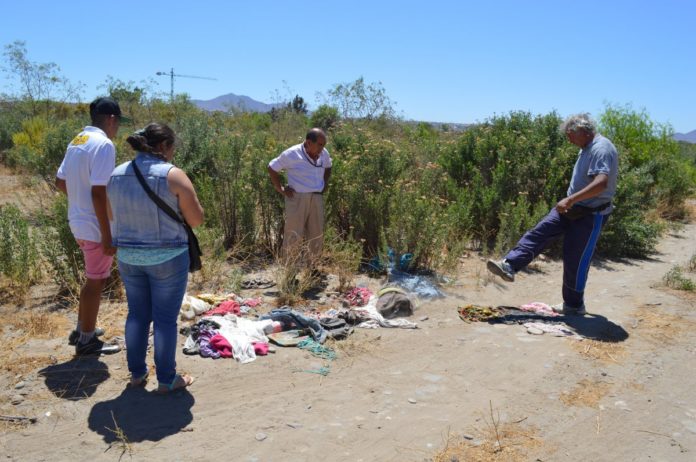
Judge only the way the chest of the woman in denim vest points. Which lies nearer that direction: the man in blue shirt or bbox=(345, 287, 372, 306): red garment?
the red garment

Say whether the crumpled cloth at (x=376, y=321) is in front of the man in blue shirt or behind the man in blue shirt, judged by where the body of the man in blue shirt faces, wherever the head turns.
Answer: in front

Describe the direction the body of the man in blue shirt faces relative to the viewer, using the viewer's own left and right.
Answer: facing to the left of the viewer

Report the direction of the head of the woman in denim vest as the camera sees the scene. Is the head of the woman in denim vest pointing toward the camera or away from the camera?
away from the camera

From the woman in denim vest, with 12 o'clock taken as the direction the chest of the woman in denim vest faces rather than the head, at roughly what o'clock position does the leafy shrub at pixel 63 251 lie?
The leafy shrub is roughly at 10 o'clock from the woman in denim vest.

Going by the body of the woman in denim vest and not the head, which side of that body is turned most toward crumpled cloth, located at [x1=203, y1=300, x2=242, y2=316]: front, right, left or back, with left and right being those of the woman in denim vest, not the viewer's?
front

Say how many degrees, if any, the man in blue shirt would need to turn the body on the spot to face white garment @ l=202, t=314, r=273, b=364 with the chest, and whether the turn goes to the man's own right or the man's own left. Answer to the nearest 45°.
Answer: approximately 45° to the man's own left

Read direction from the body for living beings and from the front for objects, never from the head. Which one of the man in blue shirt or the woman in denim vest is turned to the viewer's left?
the man in blue shirt

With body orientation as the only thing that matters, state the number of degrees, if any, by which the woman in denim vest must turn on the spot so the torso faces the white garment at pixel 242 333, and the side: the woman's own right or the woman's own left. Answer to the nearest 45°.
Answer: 0° — they already face it

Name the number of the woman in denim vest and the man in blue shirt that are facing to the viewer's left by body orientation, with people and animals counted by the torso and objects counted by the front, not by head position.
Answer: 1

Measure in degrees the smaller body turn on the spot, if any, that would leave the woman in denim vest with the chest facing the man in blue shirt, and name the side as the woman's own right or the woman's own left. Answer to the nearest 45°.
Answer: approximately 45° to the woman's own right

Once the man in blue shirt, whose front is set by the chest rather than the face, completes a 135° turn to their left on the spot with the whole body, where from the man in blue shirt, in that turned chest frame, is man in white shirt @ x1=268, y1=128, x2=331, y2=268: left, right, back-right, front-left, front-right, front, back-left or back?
back-right

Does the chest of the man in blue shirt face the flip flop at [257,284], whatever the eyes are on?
yes

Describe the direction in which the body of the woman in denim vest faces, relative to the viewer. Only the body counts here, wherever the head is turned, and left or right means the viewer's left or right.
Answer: facing away from the viewer and to the right of the viewer

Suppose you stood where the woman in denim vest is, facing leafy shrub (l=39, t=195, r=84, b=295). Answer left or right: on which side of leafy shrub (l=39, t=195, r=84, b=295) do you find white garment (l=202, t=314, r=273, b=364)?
right

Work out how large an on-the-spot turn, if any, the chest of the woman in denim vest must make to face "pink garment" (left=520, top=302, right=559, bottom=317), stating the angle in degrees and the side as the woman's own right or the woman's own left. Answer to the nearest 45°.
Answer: approximately 45° to the woman's own right

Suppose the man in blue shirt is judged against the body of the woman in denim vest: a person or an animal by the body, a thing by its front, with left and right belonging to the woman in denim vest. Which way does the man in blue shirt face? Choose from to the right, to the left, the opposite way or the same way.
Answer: to the left
